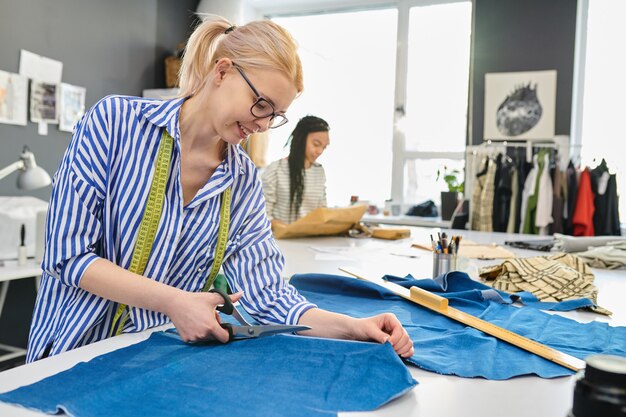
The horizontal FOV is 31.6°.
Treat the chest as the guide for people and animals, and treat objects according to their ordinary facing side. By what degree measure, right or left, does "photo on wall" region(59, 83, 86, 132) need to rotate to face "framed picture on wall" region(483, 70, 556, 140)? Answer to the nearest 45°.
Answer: approximately 45° to its left

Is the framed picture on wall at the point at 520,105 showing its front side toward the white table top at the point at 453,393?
yes

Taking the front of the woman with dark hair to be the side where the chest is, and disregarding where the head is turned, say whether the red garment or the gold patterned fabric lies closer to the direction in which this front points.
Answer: the gold patterned fabric

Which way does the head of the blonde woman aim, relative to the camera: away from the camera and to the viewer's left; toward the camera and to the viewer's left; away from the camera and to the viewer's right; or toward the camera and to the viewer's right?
toward the camera and to the viewer's right

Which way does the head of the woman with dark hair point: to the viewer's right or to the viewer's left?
to the viewer's right

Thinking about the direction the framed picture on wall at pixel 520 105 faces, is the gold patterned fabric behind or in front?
in front

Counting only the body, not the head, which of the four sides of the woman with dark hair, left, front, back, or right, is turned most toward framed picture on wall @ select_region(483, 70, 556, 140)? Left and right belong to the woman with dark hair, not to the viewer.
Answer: left

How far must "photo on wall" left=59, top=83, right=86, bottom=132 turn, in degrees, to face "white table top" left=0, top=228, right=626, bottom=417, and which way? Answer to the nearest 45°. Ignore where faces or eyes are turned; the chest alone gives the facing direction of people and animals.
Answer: approximately 45° to its right
